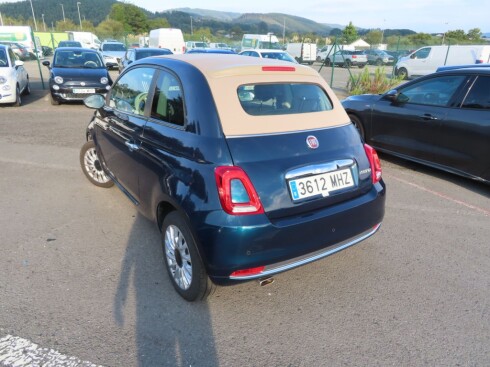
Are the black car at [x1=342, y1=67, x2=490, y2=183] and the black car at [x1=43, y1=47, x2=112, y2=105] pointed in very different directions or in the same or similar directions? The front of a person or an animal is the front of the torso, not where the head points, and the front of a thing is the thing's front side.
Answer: very different directions

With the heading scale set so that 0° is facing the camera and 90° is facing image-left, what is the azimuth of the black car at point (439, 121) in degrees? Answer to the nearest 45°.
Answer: approximately 135°

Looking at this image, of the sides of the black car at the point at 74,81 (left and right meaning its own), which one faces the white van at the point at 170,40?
back

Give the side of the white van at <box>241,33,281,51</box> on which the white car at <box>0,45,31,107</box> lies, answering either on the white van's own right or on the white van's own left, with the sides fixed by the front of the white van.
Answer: on the white van's own right

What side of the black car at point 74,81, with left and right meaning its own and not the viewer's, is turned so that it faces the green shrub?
left

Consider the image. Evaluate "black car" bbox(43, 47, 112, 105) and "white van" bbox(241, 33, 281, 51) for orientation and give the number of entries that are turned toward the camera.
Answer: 1

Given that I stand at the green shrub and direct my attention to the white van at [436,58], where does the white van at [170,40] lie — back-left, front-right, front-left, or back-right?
front-left

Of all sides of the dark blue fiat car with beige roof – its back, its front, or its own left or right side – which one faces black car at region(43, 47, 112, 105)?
front

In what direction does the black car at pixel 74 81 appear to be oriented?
toward the camera

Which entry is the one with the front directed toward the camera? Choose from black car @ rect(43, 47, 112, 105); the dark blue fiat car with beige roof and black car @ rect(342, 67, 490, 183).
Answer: black car @ rect(43, 47, 112, 105)

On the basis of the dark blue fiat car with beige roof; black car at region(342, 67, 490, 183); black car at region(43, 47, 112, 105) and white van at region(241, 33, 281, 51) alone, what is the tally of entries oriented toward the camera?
1

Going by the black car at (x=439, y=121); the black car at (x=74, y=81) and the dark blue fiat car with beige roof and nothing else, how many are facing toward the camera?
1

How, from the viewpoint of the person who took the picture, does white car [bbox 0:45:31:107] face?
facing the viewer and to the left of the viewer

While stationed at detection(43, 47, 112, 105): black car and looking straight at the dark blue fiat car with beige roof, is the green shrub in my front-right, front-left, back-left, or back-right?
front-left
